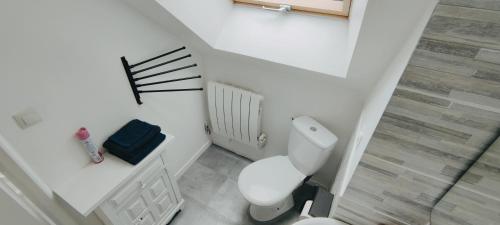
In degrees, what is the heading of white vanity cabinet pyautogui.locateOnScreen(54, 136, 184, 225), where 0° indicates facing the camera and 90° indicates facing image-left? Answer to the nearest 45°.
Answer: approximately 315°

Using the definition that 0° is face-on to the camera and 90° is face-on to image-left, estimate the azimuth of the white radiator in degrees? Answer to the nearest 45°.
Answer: approximately 45°

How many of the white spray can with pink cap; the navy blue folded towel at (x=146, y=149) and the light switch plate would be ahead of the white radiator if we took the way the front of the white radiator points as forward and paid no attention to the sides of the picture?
3

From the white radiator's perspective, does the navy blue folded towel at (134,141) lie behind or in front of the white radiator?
in front

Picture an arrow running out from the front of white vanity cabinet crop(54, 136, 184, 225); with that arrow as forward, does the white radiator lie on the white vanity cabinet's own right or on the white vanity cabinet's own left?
on the white vanity cabinet's own left
